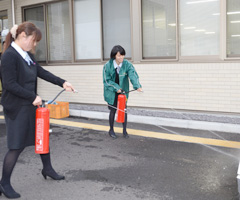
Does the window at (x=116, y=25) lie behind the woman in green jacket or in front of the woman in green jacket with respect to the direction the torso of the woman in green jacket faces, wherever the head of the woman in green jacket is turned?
behind

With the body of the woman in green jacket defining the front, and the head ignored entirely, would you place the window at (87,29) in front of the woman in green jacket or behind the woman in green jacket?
behind

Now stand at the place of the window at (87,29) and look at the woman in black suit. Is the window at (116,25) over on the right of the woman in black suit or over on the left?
left

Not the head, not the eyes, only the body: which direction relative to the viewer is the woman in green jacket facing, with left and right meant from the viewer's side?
facing the viewer and to the right of the viewer

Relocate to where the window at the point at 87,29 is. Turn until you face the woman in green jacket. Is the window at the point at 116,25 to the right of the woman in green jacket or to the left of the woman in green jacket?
left

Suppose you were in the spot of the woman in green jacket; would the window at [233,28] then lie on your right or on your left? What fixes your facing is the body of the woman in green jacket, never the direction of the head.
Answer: on your left
